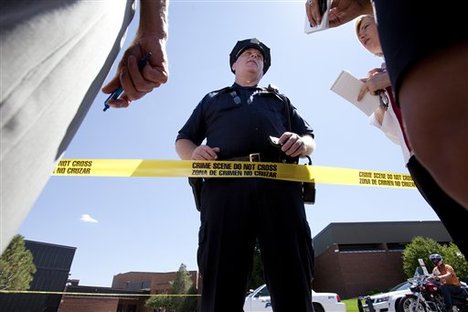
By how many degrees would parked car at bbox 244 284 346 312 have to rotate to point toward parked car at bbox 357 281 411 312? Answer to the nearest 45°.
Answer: approximately 180°

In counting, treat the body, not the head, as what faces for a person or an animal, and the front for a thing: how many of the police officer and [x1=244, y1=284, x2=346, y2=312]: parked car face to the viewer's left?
1

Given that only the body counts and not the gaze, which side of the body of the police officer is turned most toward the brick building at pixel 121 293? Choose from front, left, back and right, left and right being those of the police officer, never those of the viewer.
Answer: back

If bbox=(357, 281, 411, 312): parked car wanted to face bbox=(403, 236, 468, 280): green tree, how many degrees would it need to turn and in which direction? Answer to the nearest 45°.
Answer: approximately 135° to its right

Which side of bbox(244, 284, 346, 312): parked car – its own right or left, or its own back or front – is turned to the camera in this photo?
left

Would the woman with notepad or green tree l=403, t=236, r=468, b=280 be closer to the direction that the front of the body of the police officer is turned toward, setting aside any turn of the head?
the woman with notepad

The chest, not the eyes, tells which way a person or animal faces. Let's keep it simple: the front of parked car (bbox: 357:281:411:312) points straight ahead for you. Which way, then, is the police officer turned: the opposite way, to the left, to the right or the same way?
to the left

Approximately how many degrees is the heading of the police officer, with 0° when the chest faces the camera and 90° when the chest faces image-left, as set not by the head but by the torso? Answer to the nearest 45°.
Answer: approximately 0°

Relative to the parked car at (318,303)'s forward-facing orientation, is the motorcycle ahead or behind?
behind

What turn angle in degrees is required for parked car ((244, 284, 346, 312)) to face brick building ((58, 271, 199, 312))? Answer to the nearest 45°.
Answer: approximately 45° to its right

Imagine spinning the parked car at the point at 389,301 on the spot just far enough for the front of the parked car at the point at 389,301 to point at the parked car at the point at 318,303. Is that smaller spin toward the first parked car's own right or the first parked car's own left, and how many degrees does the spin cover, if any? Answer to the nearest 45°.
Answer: approximately 45° to the first parked car's own right

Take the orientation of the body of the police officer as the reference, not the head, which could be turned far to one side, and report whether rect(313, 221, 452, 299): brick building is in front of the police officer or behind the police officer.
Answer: behind
